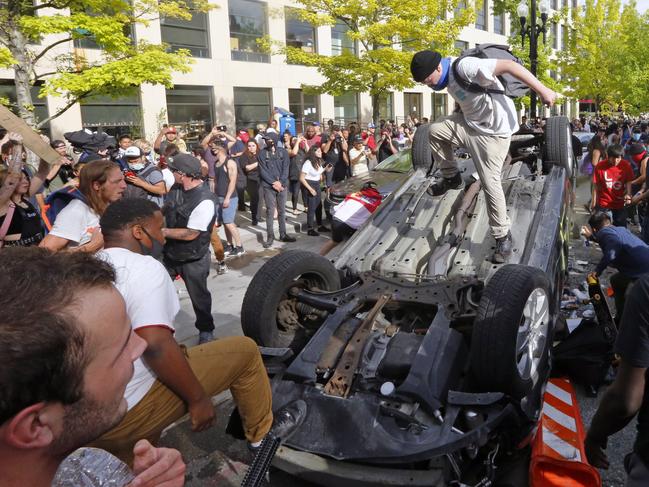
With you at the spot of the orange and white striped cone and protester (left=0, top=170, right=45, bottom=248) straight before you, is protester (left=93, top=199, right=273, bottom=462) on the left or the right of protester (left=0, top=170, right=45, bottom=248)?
left

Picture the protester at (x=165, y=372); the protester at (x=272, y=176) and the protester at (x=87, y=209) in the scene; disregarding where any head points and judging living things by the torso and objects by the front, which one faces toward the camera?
the protester at (x=272, y=176)

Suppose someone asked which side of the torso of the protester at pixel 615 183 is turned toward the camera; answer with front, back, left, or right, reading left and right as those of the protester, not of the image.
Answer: front

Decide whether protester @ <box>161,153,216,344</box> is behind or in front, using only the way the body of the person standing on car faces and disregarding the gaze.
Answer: in front

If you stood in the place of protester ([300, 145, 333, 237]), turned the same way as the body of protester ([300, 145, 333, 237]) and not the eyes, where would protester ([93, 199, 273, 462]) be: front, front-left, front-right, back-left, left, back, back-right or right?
front-right

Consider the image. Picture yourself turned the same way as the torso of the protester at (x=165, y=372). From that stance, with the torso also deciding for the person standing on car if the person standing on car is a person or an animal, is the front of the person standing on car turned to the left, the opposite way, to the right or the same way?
the opposite way

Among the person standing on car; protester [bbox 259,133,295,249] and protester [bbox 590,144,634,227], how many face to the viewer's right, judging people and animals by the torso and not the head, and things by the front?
0

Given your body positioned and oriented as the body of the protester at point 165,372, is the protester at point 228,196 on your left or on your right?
on your left

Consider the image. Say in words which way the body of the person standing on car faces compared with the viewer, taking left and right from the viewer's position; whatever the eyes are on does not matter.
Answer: facing the viewer and to the left of the viewer

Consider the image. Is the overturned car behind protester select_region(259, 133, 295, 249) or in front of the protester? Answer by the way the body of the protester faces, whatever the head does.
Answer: in front

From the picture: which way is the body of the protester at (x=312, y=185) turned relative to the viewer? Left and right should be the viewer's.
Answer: facing the viewer and to the right of the viewer

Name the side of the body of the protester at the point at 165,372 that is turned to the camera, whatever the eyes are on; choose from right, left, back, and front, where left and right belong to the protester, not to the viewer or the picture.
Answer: right

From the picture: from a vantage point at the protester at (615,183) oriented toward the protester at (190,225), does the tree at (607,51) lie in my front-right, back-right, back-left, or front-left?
back-right

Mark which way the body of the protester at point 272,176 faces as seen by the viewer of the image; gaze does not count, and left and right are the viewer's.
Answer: facing the viewer

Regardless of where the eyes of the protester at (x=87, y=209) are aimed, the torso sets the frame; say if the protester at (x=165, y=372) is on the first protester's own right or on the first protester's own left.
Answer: on the first protester's own right

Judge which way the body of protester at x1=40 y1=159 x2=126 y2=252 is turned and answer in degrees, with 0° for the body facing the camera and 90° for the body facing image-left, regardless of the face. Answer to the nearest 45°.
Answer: approximately 270°

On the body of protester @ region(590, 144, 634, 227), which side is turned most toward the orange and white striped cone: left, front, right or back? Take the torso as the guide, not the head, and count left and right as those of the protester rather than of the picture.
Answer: front
